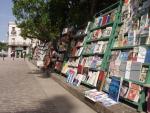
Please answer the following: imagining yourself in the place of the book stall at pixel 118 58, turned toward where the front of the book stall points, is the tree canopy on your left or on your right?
on your right

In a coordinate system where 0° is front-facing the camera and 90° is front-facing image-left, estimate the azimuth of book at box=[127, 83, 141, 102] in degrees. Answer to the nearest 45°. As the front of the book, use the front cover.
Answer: approximately 45°

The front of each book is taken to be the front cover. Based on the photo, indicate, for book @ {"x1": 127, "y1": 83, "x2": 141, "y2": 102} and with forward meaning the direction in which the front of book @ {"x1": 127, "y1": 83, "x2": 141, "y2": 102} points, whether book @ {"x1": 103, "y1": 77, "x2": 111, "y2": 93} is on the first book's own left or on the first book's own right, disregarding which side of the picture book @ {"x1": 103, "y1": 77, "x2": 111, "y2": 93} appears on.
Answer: on the first book's own right

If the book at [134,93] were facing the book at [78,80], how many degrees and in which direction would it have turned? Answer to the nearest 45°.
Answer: approximately 90° to its right

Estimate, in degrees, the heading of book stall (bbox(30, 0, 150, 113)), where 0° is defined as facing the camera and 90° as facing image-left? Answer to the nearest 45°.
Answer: approximately 45°

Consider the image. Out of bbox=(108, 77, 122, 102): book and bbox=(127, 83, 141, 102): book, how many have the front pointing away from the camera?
0

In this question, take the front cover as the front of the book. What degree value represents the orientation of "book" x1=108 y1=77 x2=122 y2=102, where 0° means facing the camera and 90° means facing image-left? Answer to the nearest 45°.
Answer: approximately 45°
